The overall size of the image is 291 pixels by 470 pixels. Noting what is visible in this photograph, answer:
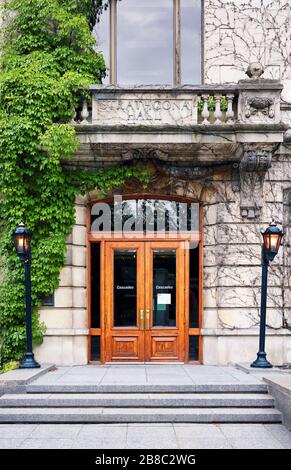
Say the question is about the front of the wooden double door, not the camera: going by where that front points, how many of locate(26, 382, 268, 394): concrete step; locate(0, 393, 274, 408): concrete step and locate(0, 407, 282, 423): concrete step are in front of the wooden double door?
3

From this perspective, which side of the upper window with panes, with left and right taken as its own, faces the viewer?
front

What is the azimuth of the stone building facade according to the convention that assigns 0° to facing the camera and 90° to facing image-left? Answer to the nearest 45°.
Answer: approximately 0°

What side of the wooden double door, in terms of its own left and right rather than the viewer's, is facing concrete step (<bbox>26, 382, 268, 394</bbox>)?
front

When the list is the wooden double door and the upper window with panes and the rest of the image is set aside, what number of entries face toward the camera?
2
